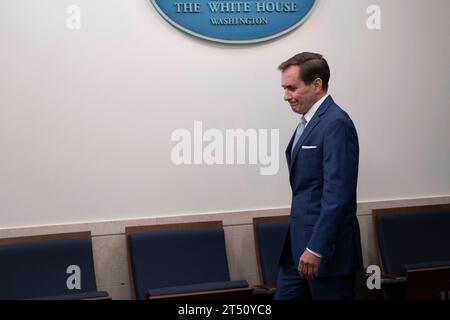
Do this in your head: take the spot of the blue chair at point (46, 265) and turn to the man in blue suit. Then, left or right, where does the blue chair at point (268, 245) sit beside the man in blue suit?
left

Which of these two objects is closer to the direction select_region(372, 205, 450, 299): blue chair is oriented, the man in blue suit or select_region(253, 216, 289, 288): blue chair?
the man in blue suit

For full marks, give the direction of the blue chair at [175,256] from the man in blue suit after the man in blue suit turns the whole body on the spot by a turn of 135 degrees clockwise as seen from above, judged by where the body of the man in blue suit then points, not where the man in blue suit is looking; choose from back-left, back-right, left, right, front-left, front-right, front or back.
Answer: left

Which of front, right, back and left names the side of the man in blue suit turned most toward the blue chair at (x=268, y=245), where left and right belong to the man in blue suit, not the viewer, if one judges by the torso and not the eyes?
right

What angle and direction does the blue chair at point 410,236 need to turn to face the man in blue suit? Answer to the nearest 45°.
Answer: approximately 45° to its right

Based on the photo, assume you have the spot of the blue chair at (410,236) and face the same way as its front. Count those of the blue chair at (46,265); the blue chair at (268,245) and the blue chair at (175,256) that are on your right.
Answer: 3

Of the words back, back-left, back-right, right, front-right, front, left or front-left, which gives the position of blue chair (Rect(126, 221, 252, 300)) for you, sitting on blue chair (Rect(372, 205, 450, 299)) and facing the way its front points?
right

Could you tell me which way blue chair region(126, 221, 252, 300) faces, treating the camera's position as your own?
facing the viewer and to the right of the viewer

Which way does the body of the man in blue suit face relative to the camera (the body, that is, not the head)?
to the viewer's left

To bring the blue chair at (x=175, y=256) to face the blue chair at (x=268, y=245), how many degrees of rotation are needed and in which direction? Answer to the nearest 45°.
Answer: approximately 45° to its left

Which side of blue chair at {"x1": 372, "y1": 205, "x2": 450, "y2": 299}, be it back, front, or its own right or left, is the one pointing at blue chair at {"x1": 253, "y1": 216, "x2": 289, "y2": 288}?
right
